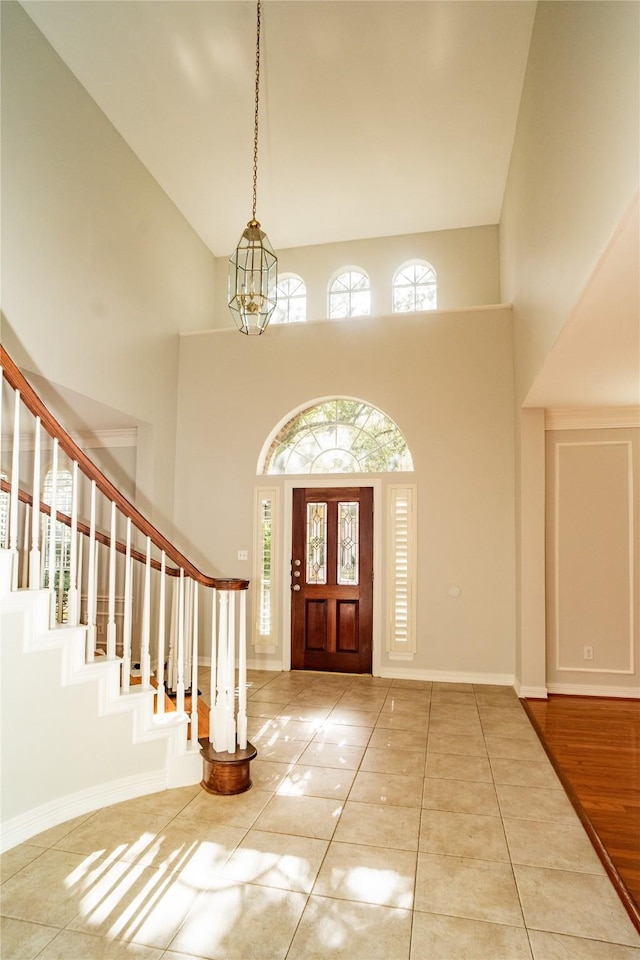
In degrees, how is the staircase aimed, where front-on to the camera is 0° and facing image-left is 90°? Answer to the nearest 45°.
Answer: approximately 225°

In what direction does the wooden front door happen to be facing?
toward the camera

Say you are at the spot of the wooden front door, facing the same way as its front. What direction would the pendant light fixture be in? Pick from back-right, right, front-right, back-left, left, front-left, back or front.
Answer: front

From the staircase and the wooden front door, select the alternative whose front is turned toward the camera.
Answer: the wooden front door

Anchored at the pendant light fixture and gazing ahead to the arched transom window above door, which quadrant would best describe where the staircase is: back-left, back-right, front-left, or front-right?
back-left

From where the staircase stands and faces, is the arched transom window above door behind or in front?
in front

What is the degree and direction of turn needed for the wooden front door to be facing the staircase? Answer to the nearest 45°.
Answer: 0° — it already faces it

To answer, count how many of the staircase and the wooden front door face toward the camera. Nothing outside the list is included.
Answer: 1
